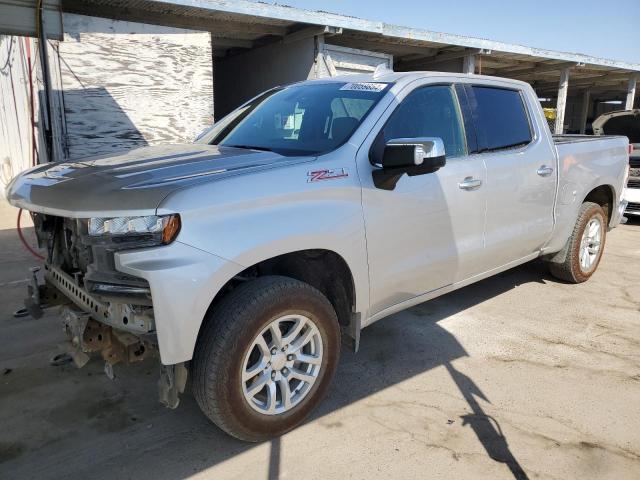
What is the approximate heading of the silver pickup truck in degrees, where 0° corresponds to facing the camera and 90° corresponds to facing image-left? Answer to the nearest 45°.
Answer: approximately 45°

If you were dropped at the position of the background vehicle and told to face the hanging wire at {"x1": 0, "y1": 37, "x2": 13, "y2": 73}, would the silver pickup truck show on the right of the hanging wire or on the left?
left

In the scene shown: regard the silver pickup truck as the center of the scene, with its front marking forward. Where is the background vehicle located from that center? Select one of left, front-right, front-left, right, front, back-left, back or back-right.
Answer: back

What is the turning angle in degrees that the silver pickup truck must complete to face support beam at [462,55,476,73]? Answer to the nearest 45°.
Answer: approximately 135° to its right

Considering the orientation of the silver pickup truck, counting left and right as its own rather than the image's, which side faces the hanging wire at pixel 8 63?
right

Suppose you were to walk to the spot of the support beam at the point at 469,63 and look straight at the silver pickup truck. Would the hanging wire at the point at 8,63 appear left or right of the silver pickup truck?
right
